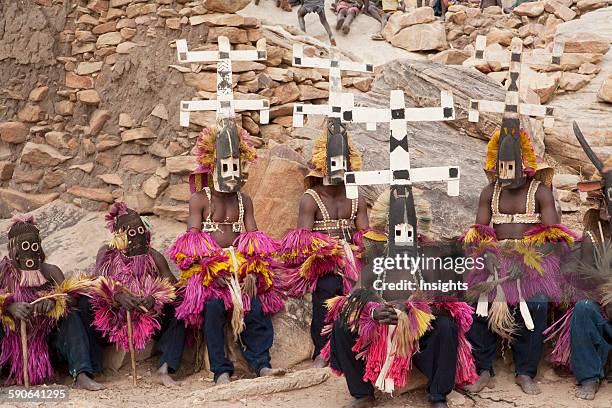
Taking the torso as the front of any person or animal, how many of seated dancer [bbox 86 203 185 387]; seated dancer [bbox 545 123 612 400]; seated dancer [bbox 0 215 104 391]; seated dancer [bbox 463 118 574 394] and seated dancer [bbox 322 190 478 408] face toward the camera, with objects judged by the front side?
5

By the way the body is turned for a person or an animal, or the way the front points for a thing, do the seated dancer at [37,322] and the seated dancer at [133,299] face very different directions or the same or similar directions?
same or similar directions

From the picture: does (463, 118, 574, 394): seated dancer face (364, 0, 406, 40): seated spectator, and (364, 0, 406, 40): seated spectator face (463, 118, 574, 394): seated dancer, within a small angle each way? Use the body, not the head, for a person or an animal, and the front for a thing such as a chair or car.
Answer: no

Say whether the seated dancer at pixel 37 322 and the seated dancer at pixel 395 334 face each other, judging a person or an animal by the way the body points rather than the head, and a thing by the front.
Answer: no

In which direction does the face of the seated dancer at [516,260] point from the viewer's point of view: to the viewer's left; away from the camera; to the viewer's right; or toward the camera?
toward the camera

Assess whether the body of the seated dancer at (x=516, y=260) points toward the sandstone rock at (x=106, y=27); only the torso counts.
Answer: no

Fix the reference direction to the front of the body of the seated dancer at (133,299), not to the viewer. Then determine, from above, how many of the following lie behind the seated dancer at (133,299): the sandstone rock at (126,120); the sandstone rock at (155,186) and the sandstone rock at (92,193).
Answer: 3

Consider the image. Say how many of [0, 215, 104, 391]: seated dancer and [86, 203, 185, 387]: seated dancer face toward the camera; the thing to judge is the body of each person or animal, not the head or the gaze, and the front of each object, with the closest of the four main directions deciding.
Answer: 2

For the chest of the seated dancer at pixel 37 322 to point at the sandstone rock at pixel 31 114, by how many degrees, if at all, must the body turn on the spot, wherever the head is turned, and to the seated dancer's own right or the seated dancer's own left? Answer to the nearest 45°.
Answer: approximately 180°

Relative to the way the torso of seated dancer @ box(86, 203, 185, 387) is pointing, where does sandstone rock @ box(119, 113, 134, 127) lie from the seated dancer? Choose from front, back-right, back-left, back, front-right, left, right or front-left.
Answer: back

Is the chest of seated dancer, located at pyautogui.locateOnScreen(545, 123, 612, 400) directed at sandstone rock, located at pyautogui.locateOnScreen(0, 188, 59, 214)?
no

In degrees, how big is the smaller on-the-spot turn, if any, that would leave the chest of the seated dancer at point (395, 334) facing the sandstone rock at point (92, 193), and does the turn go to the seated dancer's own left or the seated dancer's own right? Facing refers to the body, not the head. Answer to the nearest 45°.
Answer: approximately 135° to the seated dancer's own right

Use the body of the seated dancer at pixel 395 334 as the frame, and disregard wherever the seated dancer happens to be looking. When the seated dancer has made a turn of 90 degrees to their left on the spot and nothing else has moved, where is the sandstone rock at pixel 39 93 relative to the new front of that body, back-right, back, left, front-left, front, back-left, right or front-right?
back-left

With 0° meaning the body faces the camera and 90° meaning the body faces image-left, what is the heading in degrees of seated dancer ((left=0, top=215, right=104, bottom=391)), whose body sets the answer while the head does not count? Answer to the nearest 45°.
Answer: approximately 0°

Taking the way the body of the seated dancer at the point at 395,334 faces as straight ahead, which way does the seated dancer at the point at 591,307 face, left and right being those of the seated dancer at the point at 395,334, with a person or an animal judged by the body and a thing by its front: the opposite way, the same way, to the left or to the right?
the same way

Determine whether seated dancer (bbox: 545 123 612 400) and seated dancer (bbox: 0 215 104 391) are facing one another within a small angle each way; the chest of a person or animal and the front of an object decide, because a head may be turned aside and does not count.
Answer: no

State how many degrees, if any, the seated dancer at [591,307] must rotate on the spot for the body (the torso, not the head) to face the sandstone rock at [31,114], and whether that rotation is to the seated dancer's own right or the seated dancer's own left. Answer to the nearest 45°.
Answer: approximately 90° to the seated dancer's own right

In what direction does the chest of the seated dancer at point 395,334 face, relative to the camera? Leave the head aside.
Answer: toward the camera

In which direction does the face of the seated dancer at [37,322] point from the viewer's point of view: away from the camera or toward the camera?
toward the camera
